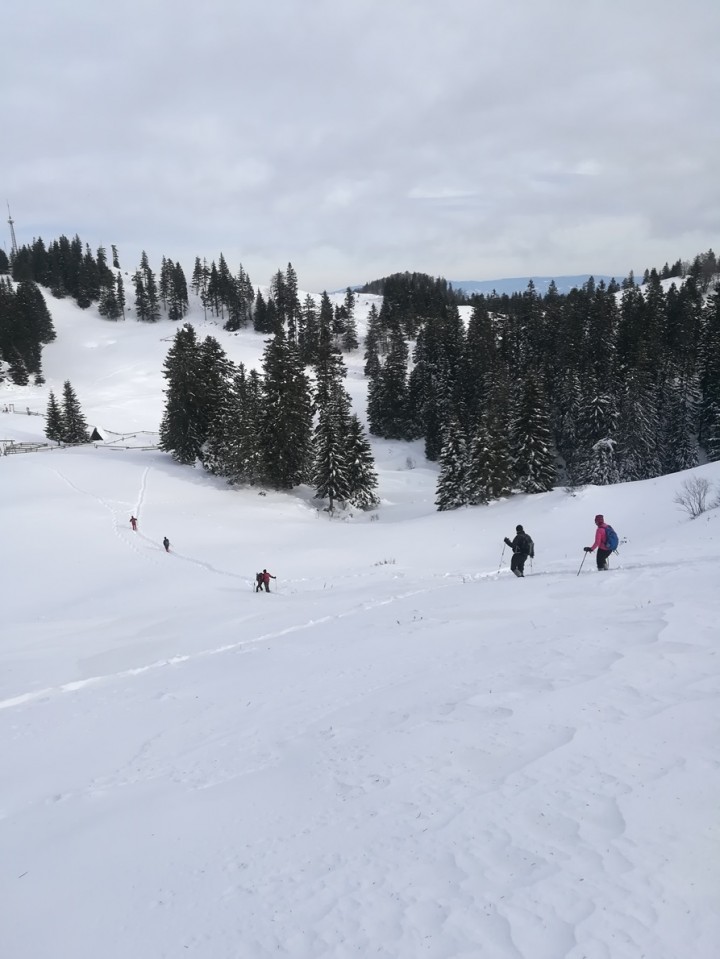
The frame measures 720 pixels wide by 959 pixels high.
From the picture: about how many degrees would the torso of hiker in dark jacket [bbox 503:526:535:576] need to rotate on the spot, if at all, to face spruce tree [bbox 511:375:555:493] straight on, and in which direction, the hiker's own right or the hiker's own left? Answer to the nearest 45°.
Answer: approximately 45° to the hiker's own right

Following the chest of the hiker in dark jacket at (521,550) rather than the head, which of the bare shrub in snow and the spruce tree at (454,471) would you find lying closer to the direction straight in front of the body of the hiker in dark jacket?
the spruce tree

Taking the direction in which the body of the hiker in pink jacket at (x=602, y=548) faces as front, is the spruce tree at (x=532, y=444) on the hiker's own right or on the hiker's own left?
on the hiker's own right

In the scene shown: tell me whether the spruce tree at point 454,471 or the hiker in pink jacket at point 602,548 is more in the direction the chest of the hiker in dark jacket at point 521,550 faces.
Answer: the spruce tree

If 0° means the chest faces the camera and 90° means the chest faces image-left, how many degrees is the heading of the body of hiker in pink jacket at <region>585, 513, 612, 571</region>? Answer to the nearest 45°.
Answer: approximately 90°

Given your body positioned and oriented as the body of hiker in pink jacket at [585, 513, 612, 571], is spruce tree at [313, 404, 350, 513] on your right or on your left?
on your right

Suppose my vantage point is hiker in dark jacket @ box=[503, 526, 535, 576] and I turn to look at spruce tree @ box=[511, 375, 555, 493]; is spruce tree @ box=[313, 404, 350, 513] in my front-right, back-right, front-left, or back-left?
front-left

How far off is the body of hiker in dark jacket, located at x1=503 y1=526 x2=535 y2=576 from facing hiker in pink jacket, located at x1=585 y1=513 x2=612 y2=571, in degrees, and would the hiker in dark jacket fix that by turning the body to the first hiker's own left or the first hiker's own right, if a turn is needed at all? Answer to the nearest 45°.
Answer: approximately 180°

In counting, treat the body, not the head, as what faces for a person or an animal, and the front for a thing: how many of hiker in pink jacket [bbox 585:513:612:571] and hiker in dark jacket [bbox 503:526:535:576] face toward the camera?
0

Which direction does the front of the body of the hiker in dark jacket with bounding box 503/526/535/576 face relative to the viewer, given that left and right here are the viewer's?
facing away from the viewer and to the left of the viewer

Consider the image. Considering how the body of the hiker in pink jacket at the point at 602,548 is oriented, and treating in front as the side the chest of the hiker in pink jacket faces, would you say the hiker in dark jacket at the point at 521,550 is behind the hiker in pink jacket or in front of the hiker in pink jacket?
in front

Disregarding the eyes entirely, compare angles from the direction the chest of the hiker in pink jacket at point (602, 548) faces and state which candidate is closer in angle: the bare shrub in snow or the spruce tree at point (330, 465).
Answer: the spruce tree

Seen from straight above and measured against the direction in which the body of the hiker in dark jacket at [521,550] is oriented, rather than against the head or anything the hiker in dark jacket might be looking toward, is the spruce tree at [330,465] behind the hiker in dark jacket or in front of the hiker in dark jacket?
in front
